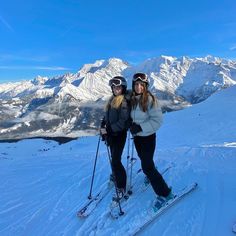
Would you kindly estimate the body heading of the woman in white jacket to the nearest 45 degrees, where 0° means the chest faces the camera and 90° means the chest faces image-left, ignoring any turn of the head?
approximately 45°
